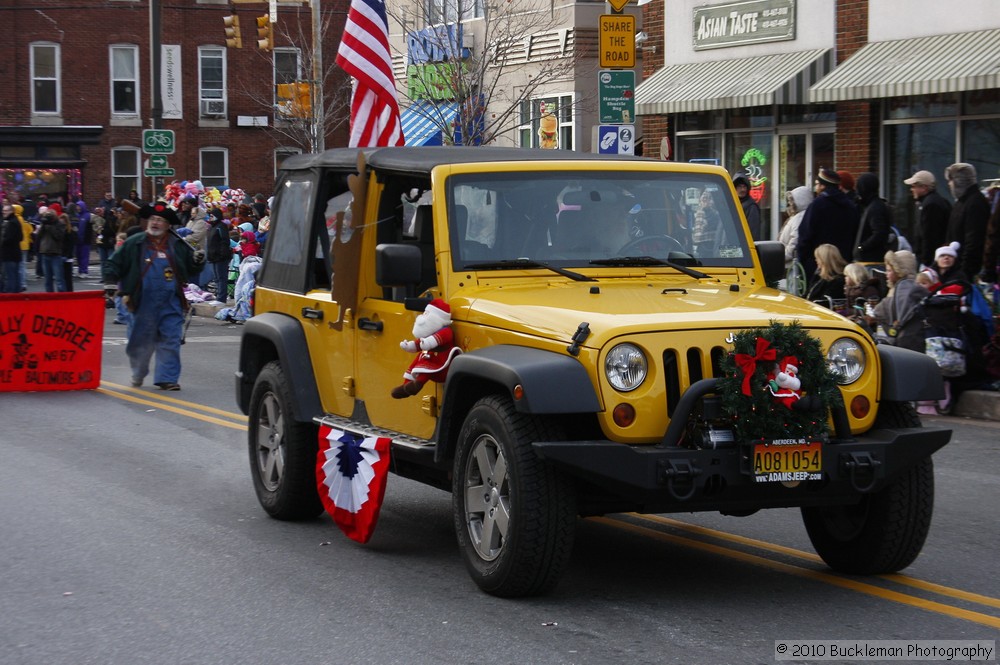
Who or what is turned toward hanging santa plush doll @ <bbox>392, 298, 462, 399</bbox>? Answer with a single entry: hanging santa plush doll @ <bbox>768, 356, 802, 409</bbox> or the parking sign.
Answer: the parking sign

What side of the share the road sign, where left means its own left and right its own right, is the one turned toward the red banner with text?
right

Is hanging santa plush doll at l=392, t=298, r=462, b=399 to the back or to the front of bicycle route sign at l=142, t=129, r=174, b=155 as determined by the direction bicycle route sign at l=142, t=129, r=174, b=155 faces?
to the front

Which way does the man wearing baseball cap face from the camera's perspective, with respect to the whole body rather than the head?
to the viewer's left

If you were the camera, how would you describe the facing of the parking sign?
facing the viewer

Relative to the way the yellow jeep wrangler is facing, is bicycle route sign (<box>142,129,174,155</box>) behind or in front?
behind

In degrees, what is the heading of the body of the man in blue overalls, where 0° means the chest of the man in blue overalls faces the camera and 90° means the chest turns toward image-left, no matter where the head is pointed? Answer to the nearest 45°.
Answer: approximately 0°

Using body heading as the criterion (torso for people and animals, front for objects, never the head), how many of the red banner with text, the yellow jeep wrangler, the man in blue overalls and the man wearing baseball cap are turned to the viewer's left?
1

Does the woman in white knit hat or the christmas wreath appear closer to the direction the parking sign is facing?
the christmas wreath

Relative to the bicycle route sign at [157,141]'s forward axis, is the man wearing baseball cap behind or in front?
in front

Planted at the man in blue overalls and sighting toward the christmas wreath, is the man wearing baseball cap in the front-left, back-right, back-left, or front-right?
front-left

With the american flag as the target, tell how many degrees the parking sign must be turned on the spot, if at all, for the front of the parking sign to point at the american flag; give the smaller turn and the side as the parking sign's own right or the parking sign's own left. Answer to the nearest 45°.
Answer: approximately 90° to the parking sign's own right

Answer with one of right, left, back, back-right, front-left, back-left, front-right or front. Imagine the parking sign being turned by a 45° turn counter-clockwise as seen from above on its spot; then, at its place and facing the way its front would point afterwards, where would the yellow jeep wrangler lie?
front-right

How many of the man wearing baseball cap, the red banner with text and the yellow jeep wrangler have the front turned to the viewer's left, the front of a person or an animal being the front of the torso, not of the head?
1

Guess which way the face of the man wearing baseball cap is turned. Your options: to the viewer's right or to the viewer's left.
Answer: to the viewer's left

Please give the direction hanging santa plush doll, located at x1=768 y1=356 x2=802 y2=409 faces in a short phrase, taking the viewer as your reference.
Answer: facing the viewer and to the right of the viewer

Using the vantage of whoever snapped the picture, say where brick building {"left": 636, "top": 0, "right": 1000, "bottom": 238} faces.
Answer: facing the viewer and to the left of the viewer
